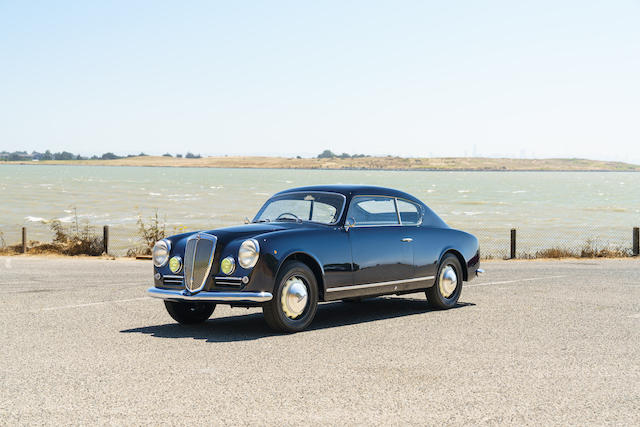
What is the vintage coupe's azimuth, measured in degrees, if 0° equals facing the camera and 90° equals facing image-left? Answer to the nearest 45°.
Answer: approximately 45°

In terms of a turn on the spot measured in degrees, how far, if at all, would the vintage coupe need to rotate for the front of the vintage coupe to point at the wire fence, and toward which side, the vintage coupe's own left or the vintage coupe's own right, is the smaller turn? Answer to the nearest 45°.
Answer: approximately 135° to the vintage coupe's own right
